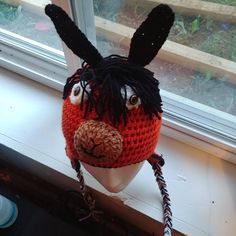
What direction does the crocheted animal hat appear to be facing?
toward the camera
